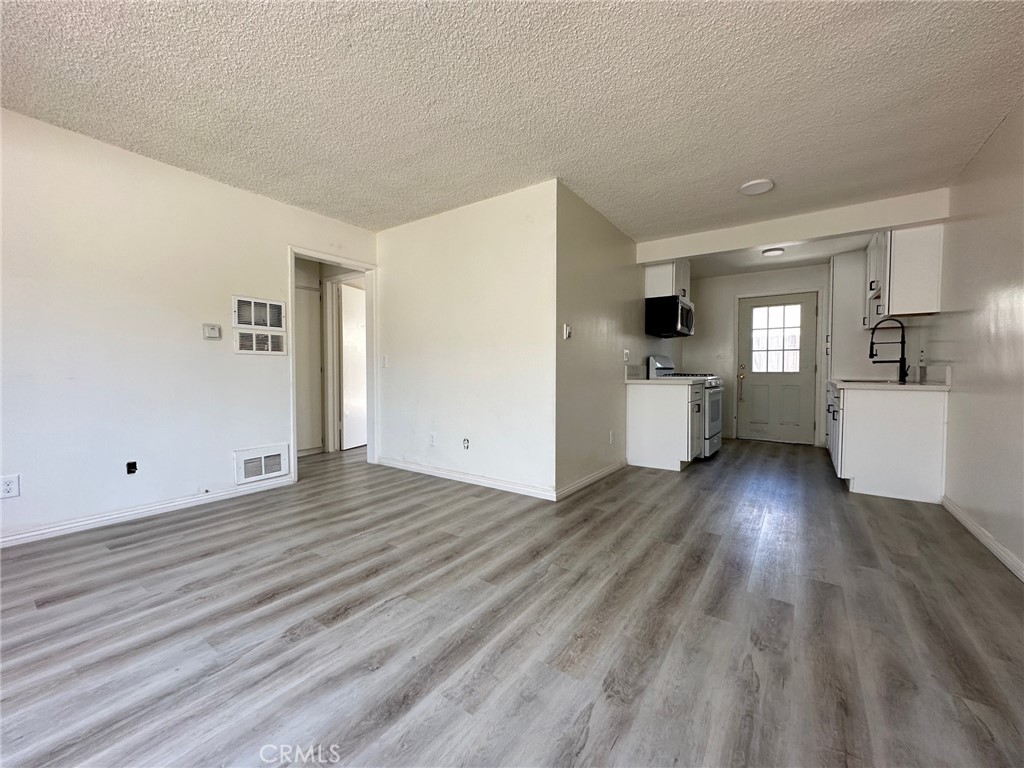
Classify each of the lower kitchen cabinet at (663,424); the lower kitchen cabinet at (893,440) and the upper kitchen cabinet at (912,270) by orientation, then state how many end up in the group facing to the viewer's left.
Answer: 2

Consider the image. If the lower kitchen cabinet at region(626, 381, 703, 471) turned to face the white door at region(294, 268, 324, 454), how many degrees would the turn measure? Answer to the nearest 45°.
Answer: approximately 180°

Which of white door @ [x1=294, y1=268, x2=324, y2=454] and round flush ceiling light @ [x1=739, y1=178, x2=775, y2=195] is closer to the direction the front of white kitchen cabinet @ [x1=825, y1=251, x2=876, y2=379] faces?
the white door

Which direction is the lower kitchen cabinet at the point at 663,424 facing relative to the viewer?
to the viewer's right

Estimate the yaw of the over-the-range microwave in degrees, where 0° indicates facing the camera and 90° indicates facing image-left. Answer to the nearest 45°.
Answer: approximately 270°

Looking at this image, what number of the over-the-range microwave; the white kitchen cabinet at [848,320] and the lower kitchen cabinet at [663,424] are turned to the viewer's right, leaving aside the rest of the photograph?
2

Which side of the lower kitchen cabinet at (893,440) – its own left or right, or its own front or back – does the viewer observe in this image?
left

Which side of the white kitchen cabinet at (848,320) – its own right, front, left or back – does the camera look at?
left

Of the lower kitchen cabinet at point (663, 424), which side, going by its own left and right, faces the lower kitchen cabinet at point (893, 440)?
front

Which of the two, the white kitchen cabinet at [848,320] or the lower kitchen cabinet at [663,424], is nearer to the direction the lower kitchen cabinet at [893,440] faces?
the lower kitchen cabinet

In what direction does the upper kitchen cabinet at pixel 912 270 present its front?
to the viewer's left
